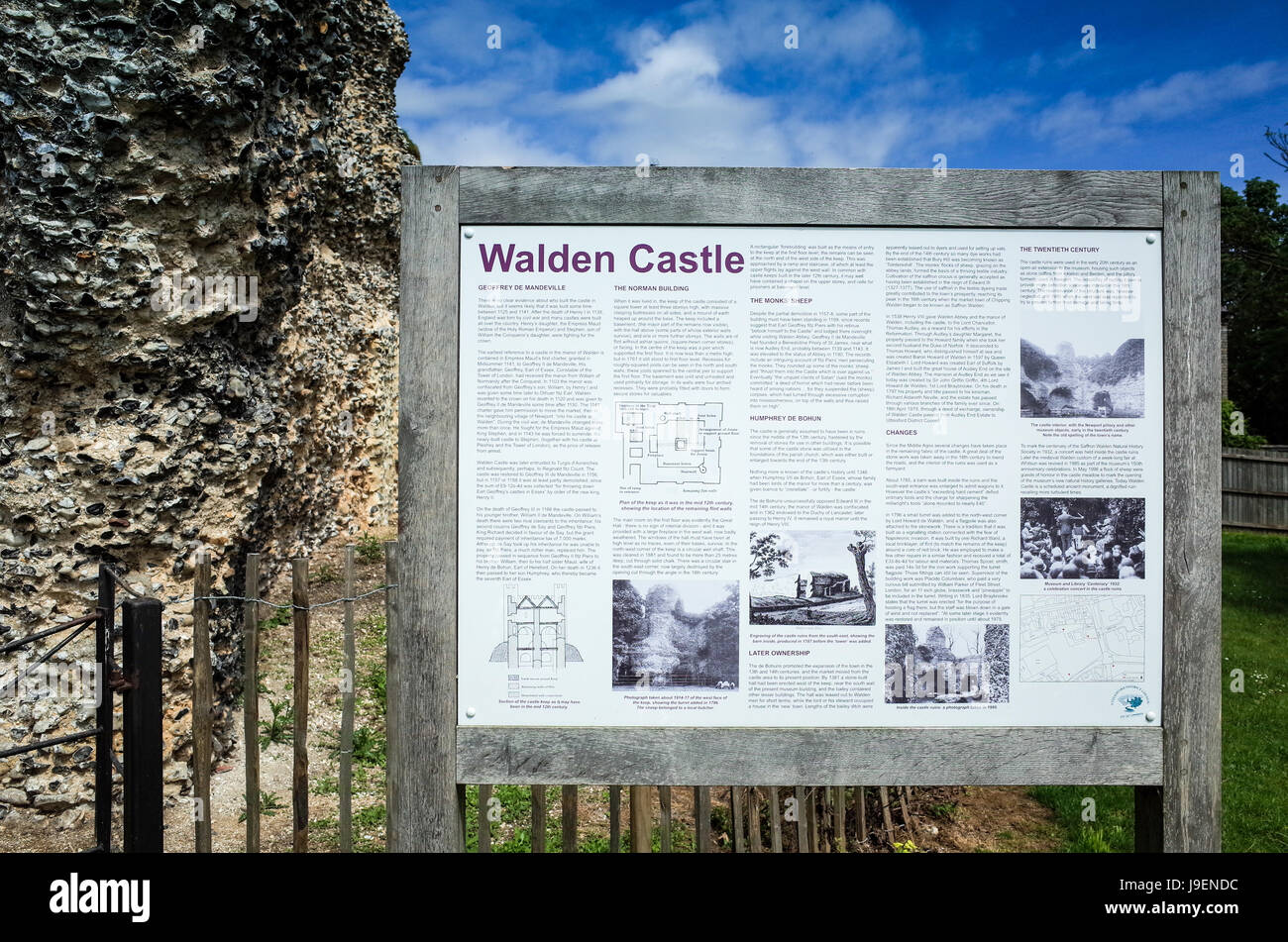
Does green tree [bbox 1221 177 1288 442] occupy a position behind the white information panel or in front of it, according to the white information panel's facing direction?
behind

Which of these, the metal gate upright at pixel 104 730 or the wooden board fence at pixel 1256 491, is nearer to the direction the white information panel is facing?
the metal gate upright

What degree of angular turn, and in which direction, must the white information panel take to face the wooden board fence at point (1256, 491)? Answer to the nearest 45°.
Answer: approximately 135° to its left

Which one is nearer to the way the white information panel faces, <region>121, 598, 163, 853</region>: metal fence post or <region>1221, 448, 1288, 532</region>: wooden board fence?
the metal fence post

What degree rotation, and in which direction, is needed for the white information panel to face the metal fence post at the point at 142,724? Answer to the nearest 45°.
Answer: approximately 90° to its right

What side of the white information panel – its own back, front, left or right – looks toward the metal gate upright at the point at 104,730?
right

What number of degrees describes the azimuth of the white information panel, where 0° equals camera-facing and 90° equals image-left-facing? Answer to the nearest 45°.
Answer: approximately 0°
